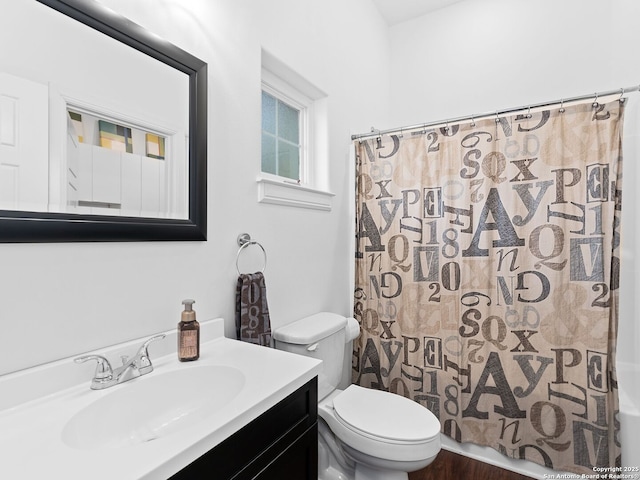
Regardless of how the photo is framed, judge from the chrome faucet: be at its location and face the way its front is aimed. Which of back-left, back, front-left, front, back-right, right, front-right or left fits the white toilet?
front-left

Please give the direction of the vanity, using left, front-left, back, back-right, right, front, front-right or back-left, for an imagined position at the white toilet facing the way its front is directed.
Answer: right

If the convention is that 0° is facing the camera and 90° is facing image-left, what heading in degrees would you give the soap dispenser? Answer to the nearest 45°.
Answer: approximately 0°

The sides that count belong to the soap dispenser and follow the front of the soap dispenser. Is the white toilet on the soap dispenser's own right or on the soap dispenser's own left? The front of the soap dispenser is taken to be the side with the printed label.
on the soap dispenser's own left

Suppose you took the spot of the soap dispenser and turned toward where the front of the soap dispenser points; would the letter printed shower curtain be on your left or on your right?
on your left

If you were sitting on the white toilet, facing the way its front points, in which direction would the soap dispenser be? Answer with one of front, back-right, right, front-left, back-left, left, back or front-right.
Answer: right

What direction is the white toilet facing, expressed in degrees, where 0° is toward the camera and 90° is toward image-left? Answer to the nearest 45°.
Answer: approximately 315°

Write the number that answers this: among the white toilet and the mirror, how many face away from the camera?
0
